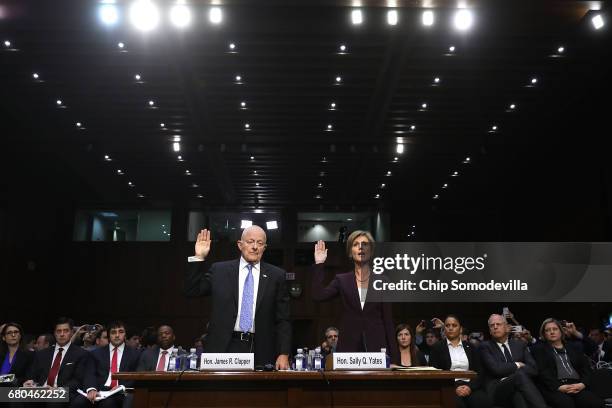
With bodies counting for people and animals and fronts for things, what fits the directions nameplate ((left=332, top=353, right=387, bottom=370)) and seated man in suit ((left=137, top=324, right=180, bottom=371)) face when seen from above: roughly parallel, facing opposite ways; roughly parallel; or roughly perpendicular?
roughly parallel

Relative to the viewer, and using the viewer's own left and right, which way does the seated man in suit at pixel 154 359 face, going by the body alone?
facing the viewer

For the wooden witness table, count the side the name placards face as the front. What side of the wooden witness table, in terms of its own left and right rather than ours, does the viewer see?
front

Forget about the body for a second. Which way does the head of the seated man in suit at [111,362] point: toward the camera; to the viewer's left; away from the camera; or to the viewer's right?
toward the camera

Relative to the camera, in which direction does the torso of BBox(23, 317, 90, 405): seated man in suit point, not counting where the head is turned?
toward the camera

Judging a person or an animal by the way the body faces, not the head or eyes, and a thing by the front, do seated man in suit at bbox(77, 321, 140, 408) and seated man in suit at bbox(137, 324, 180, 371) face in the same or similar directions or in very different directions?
same or similar directions

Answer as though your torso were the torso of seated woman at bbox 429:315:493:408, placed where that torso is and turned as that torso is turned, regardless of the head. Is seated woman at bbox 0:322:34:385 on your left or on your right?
on your right

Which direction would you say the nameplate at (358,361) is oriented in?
toward the camera

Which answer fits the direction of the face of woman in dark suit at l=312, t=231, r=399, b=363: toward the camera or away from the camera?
toward the camera

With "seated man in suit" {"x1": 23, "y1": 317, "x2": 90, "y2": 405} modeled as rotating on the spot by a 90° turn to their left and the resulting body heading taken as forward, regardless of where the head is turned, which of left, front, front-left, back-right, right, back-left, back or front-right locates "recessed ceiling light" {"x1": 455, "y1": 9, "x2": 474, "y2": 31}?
front

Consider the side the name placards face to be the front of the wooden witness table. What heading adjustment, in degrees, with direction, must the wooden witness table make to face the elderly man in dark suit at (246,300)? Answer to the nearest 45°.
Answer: approximately 180°
